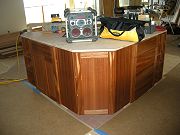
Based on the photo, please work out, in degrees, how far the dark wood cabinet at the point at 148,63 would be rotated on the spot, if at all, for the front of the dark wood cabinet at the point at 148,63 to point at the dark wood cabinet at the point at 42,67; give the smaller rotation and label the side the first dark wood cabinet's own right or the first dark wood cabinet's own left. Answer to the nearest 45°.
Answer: approximately 135° to the first dark wood cabinet's own right

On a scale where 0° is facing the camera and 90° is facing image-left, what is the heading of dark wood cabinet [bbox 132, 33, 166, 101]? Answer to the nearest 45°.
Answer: approximately 315°

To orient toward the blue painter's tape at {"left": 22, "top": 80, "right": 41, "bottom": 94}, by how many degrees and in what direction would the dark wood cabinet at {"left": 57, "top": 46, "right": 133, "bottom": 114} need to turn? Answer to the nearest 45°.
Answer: approximately 135° to its right

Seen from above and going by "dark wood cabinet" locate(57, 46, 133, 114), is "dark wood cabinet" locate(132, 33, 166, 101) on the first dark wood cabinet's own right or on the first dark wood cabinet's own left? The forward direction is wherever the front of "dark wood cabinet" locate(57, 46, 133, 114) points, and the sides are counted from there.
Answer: on the first dark wood cabinet's own left

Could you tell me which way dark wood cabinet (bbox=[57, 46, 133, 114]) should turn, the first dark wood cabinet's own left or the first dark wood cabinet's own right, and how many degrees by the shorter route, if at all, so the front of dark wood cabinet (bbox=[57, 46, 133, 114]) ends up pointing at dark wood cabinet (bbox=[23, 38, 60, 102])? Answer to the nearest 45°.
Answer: approximately 135° to the first dark wood cabinet's own right

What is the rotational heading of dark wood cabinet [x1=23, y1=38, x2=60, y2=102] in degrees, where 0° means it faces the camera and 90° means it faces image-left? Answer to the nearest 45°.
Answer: approximately 45°

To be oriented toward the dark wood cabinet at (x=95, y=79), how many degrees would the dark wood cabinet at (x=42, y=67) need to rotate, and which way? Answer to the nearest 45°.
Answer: approximately 90° to its left
